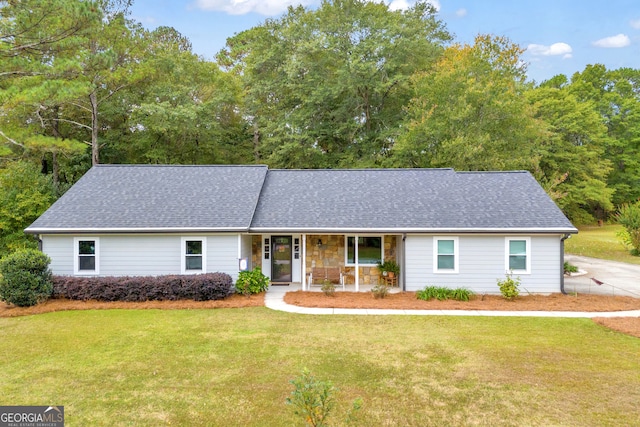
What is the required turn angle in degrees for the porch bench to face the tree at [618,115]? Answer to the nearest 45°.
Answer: approximately 135° to its left

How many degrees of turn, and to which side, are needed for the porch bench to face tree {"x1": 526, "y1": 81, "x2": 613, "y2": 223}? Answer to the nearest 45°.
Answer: approximately 135° to its left

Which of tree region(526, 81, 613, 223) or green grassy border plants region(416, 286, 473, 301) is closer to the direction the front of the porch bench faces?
the green grassy border plants

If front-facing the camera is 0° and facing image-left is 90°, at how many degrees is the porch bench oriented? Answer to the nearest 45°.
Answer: approximately 0°

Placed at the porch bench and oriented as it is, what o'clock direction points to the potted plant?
The potted plant is roughly at 9 o'clock from the porch bench.

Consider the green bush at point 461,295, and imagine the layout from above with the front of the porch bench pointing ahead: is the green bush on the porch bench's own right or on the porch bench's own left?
on the porch bench's own left

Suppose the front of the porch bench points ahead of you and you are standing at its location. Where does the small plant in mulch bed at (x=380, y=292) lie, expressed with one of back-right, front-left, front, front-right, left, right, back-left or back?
front-left

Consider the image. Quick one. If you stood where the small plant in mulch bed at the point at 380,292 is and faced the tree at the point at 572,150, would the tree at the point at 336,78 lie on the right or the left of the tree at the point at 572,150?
left

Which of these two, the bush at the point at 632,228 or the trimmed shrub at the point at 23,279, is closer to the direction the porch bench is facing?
the trimmed shrub

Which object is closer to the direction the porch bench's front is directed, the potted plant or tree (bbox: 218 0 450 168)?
the potted plant

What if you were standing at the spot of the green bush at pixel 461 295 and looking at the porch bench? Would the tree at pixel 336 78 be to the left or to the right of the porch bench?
right

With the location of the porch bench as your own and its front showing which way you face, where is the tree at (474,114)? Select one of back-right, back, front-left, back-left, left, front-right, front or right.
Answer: back-left

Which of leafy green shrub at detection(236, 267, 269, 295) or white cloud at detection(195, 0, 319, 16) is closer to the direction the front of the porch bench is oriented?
the leafy green shrub

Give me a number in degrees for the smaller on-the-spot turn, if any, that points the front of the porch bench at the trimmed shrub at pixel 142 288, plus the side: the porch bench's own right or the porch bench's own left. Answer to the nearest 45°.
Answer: approximately 45° to the porch bench's own right
